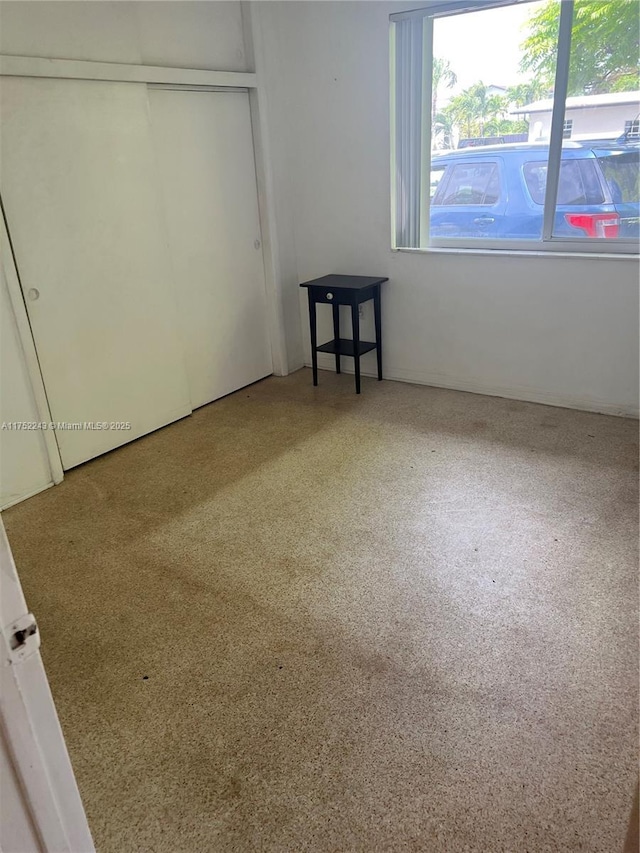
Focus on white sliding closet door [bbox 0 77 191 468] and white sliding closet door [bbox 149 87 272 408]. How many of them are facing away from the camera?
0

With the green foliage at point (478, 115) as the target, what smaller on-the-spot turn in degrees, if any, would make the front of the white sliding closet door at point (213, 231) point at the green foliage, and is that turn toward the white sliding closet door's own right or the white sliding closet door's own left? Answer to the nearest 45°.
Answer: approximately 45° to the white sliding closet door's own left

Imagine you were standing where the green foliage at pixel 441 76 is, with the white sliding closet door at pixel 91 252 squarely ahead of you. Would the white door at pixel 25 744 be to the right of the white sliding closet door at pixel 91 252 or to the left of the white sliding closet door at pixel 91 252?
left

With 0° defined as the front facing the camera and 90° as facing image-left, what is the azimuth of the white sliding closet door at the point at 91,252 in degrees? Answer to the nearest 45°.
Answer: approximately 315°

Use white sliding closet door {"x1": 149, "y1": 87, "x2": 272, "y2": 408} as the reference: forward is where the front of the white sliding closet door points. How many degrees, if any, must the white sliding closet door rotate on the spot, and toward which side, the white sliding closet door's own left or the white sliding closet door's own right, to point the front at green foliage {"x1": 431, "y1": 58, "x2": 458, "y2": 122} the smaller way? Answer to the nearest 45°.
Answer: approximately 45° to the white sliding closet door's own left

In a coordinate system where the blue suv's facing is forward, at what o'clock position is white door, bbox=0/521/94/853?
The white door is roughly at 8 o'clock from the blue suv.

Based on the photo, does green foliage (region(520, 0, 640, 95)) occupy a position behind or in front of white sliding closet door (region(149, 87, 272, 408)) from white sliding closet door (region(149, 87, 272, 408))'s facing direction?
in front

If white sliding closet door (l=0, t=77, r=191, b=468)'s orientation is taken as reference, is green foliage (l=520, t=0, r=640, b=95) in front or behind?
in front

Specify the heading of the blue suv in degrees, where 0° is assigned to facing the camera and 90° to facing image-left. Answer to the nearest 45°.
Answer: approximately 135°

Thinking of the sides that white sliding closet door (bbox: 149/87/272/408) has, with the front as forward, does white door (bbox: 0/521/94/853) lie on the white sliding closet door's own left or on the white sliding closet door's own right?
on the white sliding closet door's own right

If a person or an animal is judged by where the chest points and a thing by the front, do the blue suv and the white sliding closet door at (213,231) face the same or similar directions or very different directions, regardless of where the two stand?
very different directions
